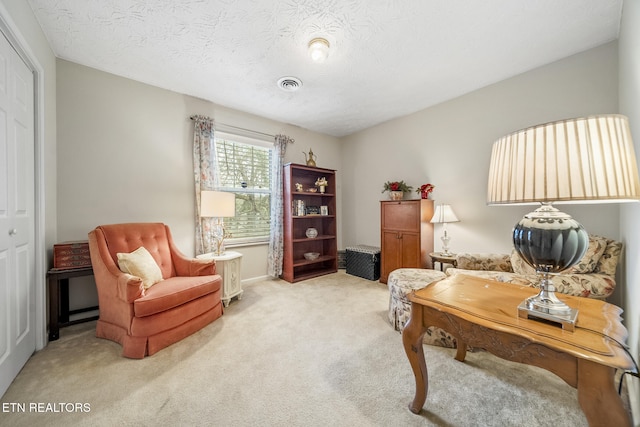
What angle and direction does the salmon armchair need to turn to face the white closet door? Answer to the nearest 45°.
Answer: approximately 135° to its right

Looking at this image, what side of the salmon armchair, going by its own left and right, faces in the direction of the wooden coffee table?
front

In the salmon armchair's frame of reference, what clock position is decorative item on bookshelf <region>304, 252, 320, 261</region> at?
The decorative item on bookshelf is roughly at 10 o'clock from the salmon armchair.

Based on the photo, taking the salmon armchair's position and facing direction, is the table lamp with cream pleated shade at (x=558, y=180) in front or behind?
in front

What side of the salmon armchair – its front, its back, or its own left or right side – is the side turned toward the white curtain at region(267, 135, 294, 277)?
left

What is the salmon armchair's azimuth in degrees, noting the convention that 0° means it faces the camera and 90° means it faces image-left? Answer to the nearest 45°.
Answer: approximately 315°

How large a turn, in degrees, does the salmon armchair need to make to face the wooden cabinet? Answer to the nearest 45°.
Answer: approximately 45° to its left

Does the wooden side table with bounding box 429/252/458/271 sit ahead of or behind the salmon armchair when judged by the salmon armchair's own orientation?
ahead
